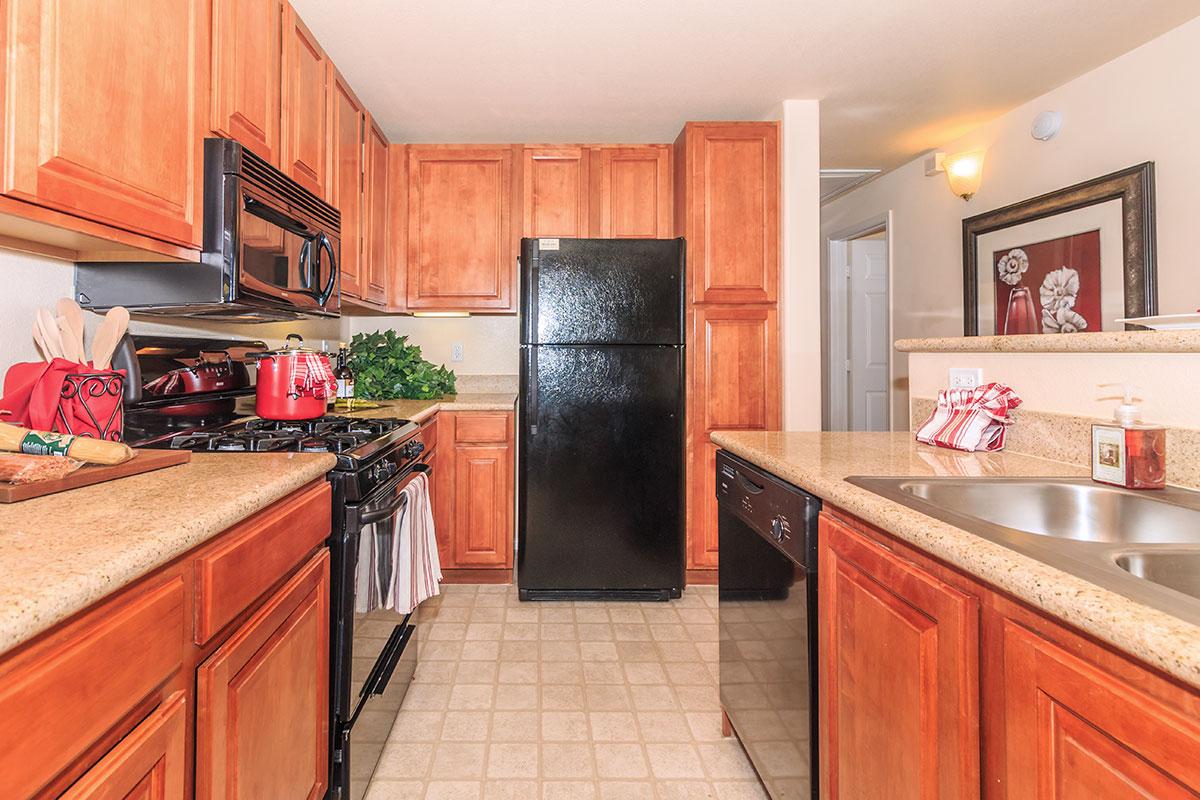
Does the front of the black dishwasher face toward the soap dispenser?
no

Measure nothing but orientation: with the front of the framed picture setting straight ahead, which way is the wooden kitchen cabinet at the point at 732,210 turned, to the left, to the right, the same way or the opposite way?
to the left

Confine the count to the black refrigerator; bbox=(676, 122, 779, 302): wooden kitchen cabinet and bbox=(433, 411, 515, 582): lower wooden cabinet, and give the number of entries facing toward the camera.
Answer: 3

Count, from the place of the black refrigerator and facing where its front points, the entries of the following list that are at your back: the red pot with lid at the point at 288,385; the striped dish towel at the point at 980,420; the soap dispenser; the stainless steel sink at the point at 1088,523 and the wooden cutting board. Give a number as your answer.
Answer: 0

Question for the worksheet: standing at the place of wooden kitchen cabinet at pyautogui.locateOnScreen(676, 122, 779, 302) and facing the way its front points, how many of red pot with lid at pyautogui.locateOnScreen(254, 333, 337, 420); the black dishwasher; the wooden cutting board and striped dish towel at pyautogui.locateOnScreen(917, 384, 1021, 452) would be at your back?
0

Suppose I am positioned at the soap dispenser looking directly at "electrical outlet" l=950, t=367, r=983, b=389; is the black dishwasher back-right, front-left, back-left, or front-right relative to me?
front-left

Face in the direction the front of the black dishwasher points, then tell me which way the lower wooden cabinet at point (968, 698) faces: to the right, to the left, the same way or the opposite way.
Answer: the same way

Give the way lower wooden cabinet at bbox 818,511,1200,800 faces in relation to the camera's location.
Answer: facing the viewer and to the left of the viewer

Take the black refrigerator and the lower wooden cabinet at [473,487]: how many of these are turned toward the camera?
2

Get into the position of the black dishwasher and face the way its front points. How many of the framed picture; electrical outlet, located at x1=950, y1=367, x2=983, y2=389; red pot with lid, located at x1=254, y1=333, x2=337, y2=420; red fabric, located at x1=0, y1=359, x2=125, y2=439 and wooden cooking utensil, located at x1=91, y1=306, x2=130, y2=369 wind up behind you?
2

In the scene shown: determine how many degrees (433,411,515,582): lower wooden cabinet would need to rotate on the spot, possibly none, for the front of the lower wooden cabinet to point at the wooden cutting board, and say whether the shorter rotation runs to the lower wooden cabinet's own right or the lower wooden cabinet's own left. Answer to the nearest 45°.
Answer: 0° — it already faces it

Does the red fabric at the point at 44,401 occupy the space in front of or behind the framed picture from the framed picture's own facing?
in front

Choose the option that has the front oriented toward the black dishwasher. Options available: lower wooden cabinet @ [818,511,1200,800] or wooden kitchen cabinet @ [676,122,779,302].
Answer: the wooden kitchen cabinet

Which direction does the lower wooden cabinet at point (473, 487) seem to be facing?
toward the camera

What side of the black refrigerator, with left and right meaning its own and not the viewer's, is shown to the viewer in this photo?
front

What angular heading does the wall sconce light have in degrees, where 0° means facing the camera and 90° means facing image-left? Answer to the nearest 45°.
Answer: approximately 45°

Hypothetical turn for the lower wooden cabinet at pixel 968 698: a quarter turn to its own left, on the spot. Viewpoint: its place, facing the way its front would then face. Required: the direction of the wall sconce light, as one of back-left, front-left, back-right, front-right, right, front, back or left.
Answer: back-left

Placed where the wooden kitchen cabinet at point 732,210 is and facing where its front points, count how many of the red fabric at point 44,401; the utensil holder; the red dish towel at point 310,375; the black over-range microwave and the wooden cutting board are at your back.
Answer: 0
